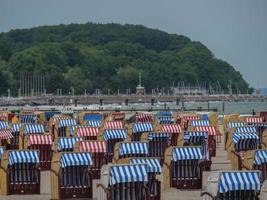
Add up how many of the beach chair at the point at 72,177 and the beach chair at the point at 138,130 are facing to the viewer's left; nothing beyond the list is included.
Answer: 0
